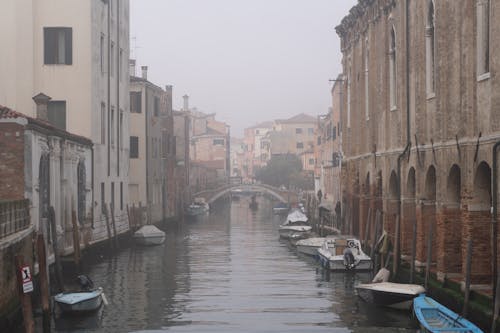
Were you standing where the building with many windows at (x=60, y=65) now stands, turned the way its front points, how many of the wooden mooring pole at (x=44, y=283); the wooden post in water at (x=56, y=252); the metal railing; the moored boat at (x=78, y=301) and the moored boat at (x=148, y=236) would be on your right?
4

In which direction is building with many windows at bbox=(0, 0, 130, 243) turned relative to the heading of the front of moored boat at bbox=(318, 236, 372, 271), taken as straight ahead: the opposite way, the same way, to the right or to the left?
to the right

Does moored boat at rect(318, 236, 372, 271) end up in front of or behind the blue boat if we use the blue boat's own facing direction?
in front

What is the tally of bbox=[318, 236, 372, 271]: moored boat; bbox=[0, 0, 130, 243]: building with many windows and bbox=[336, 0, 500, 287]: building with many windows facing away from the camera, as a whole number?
1

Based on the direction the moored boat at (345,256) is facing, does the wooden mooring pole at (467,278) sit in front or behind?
behind

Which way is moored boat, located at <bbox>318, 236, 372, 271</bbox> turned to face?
away from the camera

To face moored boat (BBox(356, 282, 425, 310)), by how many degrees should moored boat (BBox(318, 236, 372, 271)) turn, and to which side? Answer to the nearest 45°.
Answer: approximately 180°

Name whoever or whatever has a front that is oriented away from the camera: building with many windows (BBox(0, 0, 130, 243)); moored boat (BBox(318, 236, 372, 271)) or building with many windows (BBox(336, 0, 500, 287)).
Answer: the moored boat

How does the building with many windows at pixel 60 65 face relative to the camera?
to the viewer's right

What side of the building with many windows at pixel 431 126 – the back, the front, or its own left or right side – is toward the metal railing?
front

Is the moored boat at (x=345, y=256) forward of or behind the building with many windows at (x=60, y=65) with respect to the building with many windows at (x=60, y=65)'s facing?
forward

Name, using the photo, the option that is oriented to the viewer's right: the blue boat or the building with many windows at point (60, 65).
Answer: the building with many windows

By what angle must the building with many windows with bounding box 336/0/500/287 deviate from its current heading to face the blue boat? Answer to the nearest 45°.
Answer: approximately 45° to its left

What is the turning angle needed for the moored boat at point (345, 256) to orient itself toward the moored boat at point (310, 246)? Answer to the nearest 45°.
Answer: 0° — it already faces it

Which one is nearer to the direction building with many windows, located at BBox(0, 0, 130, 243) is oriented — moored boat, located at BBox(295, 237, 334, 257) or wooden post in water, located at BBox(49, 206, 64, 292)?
the moored boat

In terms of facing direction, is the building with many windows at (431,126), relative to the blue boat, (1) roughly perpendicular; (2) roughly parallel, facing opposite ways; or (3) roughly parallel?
roughly perpendicular
